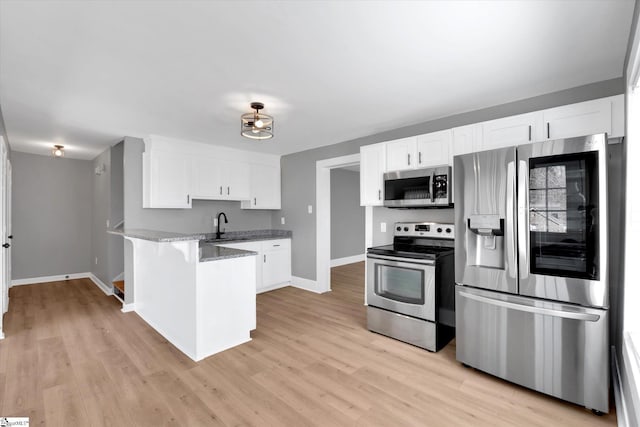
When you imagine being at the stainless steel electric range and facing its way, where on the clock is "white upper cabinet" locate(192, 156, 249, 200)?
The white upper cabinet is roughly at 2 o'clock from the stainless steel electric range.

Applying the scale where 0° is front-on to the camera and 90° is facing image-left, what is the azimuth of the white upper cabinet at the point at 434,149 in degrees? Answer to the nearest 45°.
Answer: approximately 45°

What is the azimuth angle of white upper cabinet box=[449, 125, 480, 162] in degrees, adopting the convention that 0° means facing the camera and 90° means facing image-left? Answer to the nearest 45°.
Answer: approximately 45°

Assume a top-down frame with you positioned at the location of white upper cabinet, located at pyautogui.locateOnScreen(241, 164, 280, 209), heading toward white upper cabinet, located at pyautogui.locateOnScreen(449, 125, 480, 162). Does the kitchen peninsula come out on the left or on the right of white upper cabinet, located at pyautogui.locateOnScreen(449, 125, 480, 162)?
right

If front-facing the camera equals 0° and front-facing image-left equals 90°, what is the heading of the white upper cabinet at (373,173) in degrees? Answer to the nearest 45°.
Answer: approximately 45°

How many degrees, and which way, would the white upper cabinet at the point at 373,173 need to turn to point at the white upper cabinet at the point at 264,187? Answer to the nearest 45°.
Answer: approximately 90° to its right

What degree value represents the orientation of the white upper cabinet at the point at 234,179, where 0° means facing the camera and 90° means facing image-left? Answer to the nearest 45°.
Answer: approximately 315°

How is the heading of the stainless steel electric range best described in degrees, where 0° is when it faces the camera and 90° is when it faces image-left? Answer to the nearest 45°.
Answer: approximately 45°

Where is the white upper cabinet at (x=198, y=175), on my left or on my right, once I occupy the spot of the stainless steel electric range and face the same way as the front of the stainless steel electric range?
on my right
